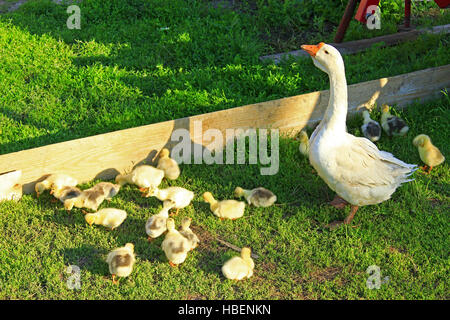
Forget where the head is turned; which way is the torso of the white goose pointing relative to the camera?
to the viewer's left

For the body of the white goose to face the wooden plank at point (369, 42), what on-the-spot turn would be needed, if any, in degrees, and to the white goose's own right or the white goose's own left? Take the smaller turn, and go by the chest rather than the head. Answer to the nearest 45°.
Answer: approximately 90° to the white goose's own right

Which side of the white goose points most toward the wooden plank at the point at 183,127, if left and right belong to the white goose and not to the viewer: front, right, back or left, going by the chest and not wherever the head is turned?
front

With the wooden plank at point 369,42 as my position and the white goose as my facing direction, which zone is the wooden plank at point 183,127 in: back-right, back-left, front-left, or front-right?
front-right

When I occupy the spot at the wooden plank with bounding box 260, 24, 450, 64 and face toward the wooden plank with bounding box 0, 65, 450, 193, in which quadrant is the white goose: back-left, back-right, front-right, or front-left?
front-left
